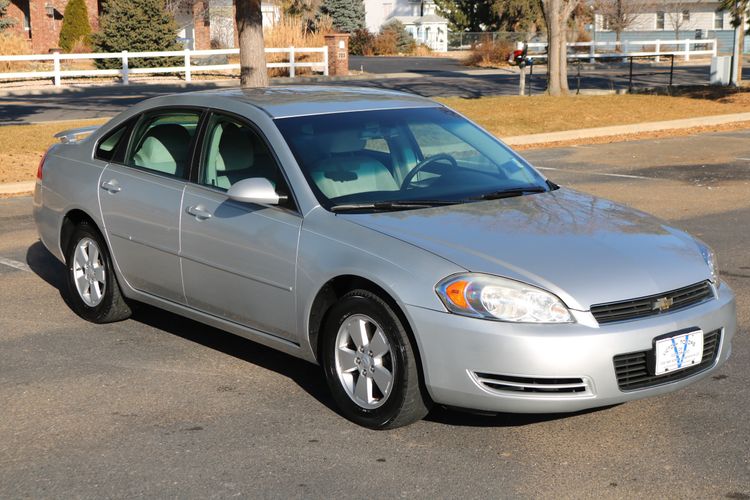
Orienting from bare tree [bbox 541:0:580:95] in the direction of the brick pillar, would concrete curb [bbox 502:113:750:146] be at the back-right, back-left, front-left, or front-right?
back-left

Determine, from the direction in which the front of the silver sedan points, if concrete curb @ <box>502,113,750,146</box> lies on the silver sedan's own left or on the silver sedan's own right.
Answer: on the silver sedan's own left

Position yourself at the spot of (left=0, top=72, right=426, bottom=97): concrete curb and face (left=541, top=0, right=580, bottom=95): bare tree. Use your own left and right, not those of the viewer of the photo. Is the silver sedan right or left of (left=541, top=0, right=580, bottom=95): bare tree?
right

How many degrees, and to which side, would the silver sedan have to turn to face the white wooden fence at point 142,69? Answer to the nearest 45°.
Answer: approximately 135° to its left

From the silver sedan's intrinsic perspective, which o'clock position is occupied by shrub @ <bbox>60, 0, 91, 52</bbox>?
The shrub is roughly at 7 o'clock from the silver sedan.

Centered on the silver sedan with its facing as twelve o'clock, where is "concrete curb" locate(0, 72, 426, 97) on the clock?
The concrete curb is roughly at 7 o'clock from the silver sedan.

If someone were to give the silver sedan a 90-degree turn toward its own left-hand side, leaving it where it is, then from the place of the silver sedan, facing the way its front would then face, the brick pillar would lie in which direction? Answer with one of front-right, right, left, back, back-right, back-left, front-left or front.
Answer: front-left

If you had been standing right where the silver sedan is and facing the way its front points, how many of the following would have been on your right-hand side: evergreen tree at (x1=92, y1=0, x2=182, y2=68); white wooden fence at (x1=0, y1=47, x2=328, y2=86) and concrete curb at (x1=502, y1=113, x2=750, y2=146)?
0

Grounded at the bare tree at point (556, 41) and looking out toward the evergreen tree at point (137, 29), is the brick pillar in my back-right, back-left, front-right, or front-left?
front-right

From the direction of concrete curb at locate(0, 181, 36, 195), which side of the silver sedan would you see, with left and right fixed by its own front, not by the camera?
back
